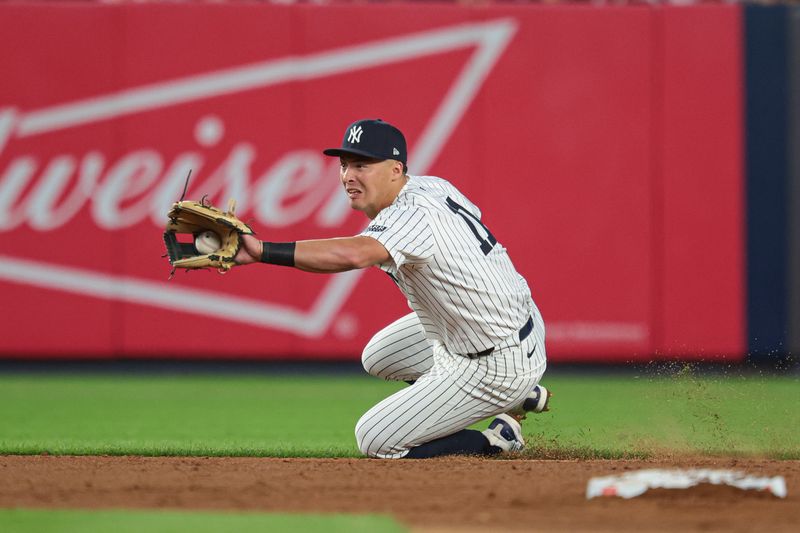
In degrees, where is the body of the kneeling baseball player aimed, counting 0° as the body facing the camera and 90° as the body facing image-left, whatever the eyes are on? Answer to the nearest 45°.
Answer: approximately 90°
